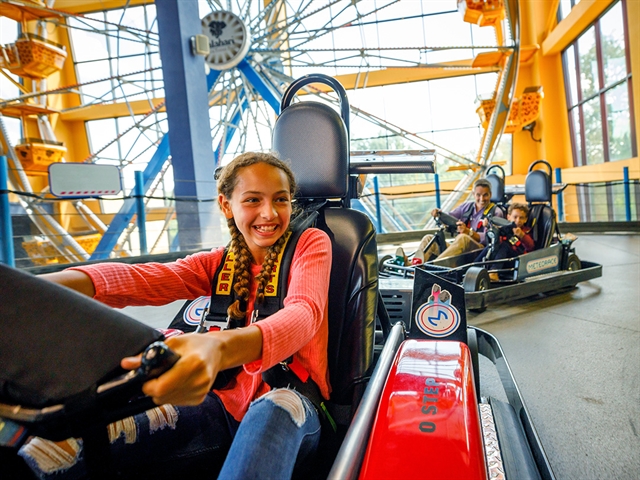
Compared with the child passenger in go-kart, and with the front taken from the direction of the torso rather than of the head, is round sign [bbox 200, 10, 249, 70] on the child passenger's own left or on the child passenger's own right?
on the child passenger's own right

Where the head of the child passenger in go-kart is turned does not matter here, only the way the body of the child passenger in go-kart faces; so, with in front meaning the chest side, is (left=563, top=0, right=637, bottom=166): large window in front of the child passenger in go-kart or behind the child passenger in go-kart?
behind

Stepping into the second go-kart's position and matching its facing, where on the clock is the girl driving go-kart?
The girl driving go-kart is roughly at 11 o'clock from the second go-kart.

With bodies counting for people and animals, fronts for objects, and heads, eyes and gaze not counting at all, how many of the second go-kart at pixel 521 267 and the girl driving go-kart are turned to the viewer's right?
0

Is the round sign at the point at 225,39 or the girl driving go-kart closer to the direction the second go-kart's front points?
the girl driving go-kart

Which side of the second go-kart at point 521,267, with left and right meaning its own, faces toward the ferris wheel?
right

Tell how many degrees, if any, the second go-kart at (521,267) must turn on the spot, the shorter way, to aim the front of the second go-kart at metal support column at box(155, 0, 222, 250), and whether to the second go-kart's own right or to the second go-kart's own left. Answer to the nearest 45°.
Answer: approximately 45° to the second go-kart's own right

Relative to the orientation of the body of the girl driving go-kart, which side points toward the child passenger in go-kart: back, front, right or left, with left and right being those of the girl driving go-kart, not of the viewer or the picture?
back

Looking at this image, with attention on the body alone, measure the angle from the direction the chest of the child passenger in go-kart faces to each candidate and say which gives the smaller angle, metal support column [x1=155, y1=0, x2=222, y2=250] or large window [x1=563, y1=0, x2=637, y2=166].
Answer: the metal support column

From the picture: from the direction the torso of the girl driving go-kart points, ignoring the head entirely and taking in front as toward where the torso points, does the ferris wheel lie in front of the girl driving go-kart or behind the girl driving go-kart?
behind

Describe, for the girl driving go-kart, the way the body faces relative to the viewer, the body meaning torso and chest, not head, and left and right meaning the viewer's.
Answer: facing the viewer and to the left of the viewer

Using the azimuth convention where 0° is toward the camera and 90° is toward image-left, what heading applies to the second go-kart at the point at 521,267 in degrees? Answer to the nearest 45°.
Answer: approximately 45°

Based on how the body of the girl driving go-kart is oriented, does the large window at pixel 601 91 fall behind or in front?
behind
